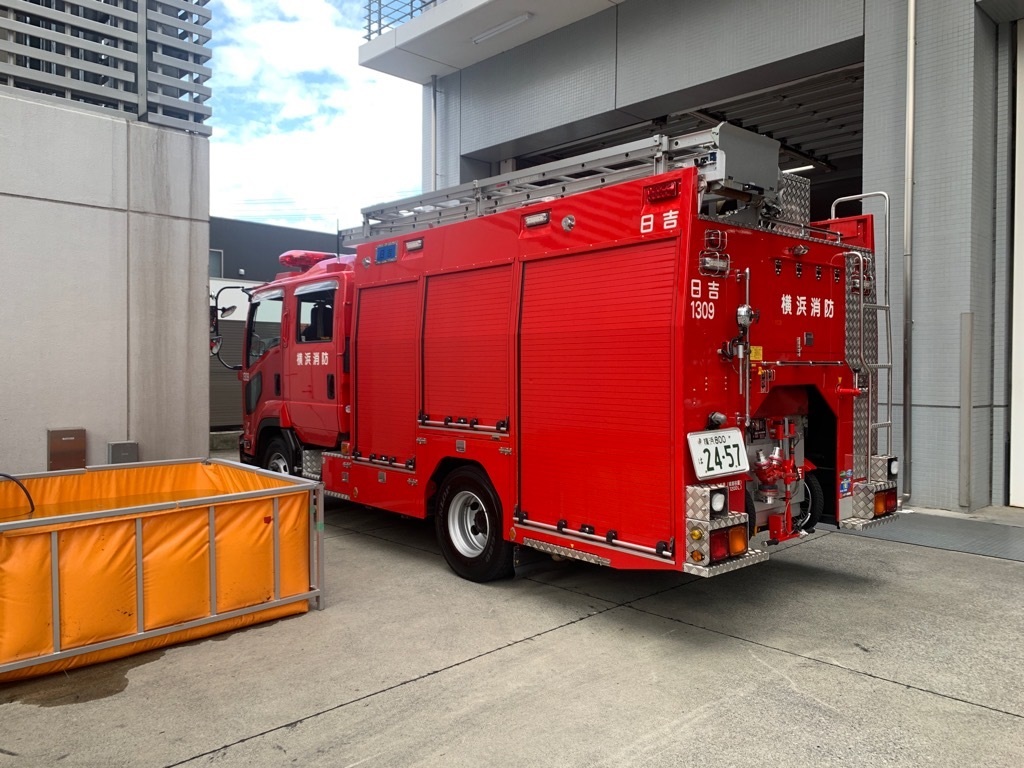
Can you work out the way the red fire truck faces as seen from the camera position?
facing away from the viewer and to the left of the viewer

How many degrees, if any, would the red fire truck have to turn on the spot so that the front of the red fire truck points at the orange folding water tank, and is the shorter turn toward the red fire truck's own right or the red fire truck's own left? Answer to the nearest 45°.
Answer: approximately 45° to the red fire truck's own left
